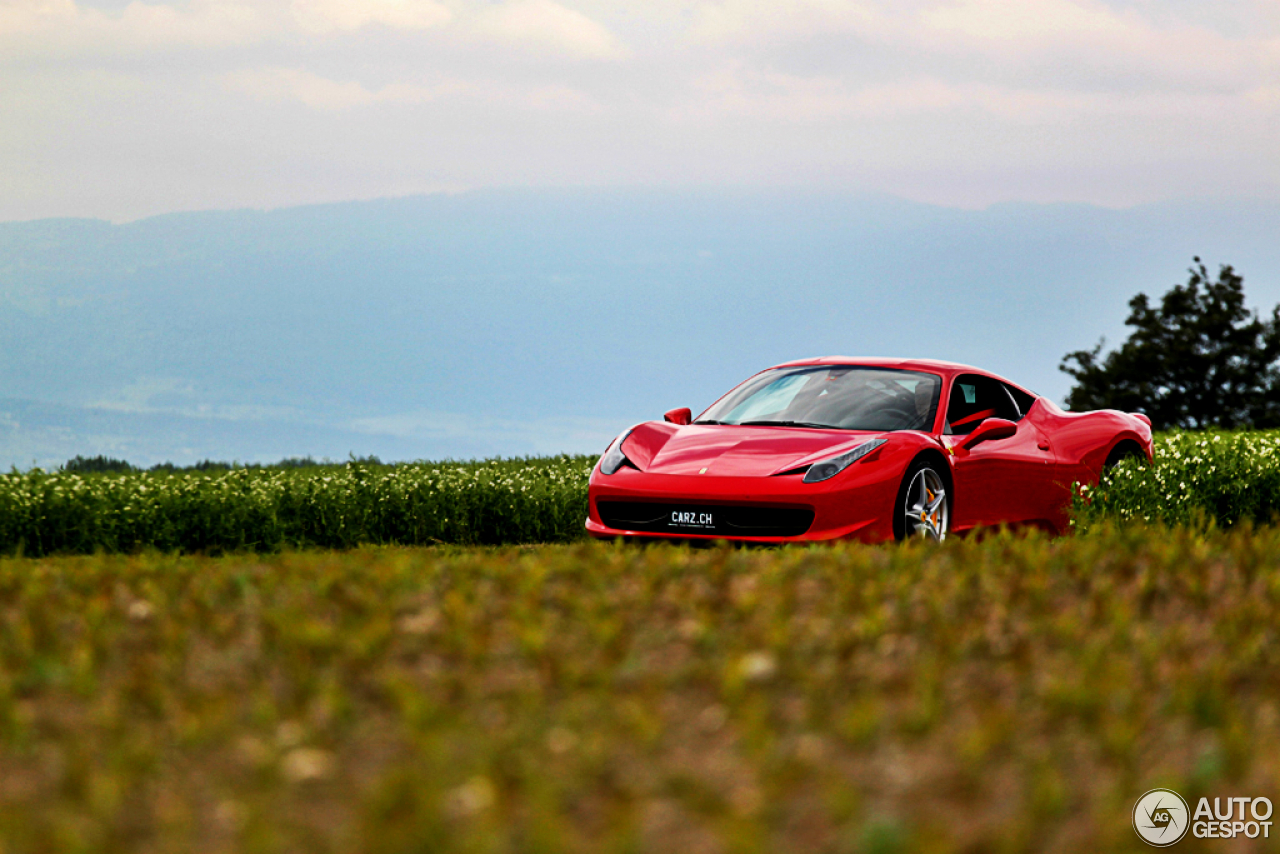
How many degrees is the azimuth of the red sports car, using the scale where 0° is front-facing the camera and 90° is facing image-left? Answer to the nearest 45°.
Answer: approximately 45°

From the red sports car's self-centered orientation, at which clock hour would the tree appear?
The tree is roughly at 5 o'clock from the red sports car.
